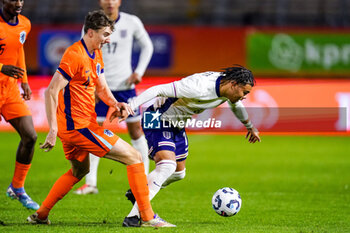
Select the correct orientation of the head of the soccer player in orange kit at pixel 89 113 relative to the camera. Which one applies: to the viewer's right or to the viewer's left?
to the viewer's right

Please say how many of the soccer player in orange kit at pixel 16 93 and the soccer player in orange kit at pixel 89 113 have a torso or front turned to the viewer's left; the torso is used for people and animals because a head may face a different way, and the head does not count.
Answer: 0

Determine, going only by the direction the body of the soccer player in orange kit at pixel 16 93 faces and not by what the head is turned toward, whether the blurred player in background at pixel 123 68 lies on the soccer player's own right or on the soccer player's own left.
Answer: on the soccer player's own left

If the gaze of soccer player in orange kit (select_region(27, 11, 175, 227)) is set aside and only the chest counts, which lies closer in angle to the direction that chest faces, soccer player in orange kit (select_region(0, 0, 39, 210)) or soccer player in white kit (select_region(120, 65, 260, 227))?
the soccer player in white kit

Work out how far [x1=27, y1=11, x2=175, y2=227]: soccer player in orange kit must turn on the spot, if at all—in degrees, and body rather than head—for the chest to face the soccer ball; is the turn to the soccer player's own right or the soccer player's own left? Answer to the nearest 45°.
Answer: approximately 45° to the soccer player's own left

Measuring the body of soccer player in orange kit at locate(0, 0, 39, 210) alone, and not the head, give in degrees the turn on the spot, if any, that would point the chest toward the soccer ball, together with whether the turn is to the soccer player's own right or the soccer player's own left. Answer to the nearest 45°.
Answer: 0° — they already face it

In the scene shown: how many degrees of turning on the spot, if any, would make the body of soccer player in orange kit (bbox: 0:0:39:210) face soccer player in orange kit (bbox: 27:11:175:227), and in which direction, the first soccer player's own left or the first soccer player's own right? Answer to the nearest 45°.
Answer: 0° — they already face them

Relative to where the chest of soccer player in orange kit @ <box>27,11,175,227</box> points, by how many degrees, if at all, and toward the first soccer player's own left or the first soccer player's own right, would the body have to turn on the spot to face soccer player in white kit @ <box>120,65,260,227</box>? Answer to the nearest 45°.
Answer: approximately 45° to the first soccer player's own left

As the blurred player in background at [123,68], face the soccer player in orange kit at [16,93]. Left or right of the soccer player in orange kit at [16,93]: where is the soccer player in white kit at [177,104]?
left

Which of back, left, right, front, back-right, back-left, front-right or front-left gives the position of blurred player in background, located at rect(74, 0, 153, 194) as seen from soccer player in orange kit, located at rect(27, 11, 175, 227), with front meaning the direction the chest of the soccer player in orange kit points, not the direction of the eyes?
back-left

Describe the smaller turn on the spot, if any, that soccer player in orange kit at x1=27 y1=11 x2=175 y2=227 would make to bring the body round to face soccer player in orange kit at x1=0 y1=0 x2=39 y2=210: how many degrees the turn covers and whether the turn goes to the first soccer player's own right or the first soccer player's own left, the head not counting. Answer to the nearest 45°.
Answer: approximately 180°

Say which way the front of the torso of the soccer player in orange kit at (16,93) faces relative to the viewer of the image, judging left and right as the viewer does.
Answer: facing the viewer and to the right of the viewer

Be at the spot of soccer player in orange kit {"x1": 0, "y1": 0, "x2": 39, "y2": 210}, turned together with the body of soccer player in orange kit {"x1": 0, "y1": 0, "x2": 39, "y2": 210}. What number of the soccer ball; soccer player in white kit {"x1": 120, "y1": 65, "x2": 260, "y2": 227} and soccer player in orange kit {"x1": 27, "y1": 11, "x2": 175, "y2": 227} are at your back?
0
